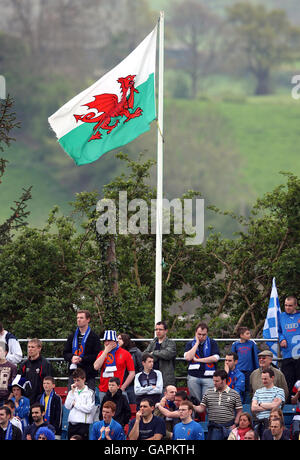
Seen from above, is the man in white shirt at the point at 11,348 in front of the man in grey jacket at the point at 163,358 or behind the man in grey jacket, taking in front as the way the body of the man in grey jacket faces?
in front

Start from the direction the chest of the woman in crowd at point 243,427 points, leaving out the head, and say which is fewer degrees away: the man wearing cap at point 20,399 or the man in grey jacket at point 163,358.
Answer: the man wearing cap

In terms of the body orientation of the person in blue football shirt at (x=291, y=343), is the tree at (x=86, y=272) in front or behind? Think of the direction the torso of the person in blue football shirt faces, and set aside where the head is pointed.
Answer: behind

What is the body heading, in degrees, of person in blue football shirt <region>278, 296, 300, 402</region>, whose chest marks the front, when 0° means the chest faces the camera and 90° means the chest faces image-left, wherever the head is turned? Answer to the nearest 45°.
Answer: approximately 0°

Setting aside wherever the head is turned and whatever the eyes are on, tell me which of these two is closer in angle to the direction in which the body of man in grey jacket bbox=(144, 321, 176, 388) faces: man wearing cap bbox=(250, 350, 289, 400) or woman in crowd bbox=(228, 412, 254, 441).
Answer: the woman in crowd

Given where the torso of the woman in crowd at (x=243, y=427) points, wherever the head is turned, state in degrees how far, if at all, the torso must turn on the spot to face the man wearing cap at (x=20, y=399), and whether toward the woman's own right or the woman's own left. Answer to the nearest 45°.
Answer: approximately 45° to the woman's own right

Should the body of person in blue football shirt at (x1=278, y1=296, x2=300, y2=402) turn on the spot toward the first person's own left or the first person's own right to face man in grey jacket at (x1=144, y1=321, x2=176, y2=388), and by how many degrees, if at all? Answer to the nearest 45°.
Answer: approximately 45° to the first person's own right

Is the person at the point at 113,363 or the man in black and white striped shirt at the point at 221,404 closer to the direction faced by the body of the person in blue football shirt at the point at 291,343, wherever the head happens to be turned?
the man in black and white striped shirt

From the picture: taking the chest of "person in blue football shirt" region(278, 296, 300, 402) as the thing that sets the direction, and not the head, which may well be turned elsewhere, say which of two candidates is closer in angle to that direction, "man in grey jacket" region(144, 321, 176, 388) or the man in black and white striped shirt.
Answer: the man in black and white striped shirt

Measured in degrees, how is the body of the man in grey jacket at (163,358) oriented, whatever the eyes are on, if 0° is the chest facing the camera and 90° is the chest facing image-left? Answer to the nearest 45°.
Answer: approximately 45°

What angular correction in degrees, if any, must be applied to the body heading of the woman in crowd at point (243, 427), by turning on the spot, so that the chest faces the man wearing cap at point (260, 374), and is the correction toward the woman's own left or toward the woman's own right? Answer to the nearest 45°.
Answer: approximately 135° to the woman's own right

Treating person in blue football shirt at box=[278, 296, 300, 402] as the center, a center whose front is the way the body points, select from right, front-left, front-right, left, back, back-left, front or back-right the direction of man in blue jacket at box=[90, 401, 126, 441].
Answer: front-right
